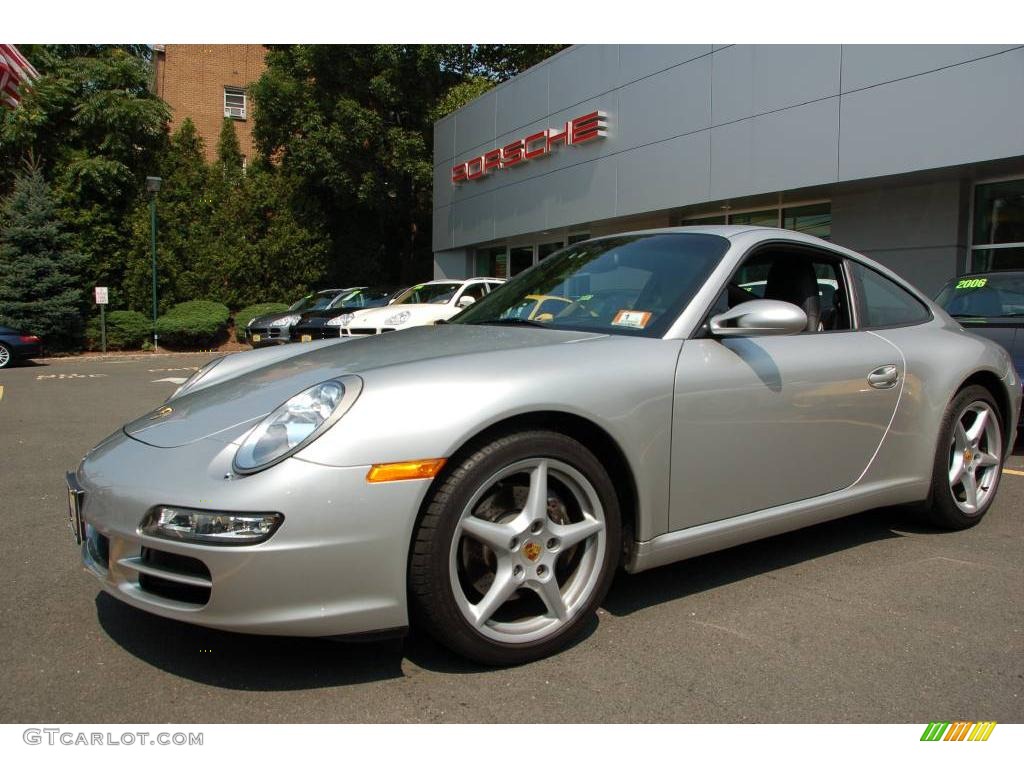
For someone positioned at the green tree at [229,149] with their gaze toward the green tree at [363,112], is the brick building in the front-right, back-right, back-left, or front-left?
back-left

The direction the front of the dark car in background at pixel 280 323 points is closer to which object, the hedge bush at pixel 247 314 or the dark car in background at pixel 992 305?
the dark car in background

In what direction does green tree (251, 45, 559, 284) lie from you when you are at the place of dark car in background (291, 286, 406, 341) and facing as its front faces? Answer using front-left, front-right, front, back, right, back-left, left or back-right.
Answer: back-right

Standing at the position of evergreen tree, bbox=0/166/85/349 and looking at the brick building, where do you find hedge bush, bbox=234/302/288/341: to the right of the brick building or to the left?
right

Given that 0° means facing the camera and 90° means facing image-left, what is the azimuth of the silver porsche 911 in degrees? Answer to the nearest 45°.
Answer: approximately 45°

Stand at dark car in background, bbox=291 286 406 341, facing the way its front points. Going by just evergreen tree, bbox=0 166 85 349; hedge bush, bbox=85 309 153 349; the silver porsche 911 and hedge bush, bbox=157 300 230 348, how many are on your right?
3

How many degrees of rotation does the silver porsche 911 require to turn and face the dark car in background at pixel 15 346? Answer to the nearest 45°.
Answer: approximately 90° to its right

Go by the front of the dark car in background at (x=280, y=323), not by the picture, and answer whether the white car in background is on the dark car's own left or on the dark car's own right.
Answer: on the dark car's own left

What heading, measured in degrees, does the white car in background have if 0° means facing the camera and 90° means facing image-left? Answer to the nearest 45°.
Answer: approximately 45°

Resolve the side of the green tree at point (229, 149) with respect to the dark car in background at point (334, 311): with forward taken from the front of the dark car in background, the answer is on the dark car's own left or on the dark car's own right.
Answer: on the dark car's own right
